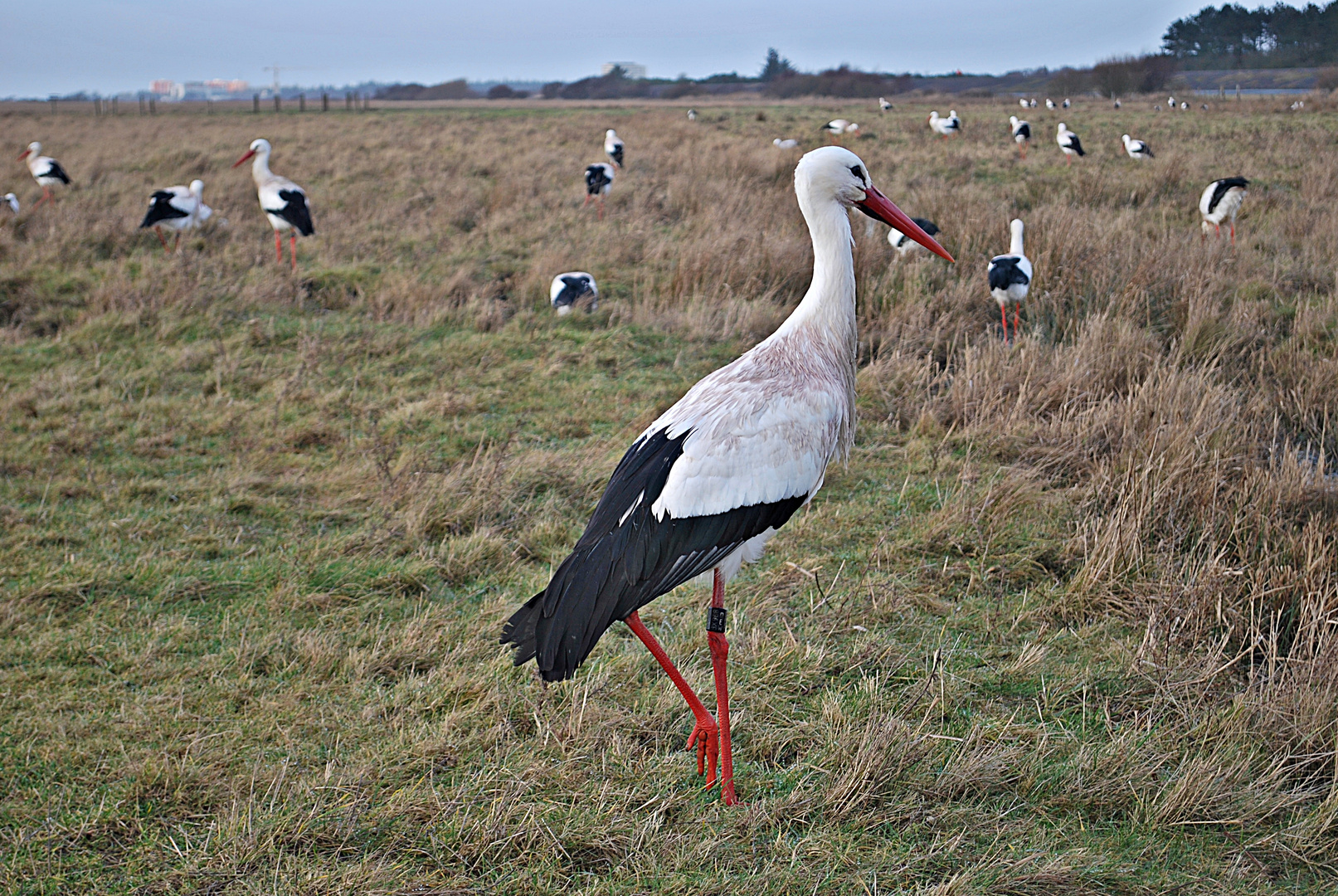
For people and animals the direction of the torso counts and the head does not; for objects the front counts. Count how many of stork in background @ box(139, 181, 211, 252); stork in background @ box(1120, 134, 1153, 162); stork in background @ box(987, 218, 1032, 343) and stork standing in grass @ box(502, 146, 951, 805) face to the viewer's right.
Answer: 2

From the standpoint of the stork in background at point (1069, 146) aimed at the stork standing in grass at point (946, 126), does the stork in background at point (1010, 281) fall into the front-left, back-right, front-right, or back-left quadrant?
back-left

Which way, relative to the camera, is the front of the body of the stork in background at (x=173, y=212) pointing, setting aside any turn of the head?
to the viewer's right

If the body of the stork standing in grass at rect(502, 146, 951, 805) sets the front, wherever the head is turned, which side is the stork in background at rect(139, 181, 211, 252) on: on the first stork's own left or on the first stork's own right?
on the first stork's own left

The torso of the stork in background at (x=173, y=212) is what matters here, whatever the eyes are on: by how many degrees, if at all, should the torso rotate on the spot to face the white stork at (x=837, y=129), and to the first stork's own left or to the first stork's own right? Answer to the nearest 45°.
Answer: approximately 45° to the first stork's own left

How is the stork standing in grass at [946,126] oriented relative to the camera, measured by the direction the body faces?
to the viewer's left

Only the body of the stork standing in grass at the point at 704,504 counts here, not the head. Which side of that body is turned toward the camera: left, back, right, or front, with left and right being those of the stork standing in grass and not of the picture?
right
